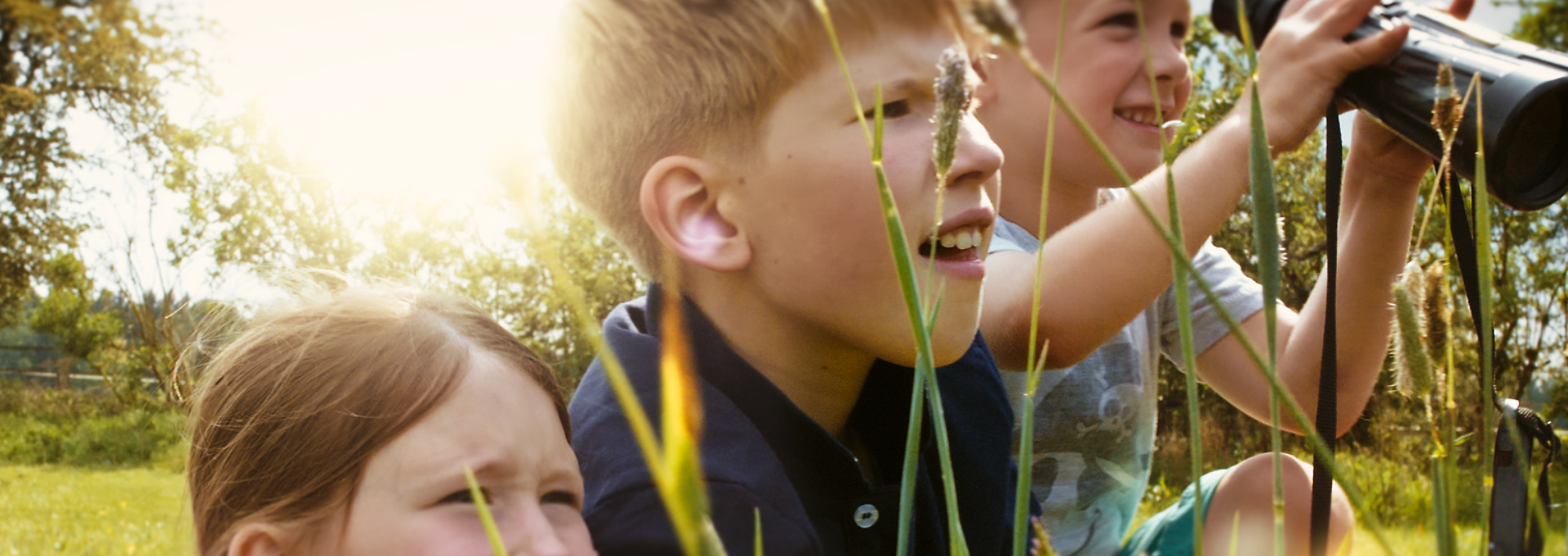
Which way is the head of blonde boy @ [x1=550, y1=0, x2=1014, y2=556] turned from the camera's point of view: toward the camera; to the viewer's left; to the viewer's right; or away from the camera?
to the viewer's right

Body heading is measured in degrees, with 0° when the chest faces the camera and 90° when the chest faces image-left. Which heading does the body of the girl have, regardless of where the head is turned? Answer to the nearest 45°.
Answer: approximately 315°

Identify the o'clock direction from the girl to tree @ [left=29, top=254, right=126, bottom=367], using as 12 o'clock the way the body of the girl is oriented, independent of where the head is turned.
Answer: The tree is roughly at 7 o'clock from the girl.

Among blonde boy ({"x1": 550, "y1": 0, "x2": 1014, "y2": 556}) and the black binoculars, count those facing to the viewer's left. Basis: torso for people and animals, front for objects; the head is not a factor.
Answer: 0

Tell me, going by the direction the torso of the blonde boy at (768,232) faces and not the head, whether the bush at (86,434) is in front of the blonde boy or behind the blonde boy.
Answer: behind

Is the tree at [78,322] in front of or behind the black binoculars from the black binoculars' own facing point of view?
behind

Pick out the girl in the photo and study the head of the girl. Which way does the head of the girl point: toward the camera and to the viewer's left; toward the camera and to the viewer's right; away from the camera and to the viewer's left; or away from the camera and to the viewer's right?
toward the camera and to the viewer's right

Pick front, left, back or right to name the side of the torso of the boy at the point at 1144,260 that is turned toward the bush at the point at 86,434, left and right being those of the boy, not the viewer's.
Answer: back

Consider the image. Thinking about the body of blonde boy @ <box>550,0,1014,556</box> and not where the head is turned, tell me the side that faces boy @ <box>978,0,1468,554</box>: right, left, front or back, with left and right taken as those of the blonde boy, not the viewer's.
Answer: left

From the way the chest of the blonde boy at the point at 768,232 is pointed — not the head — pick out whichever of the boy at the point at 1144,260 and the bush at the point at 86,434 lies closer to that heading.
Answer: the boy

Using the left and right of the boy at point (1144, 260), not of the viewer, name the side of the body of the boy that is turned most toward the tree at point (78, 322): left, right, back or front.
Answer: back

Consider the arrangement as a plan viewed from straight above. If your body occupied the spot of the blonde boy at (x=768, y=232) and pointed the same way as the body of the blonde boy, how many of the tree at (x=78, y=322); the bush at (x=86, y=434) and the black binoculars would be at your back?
2
